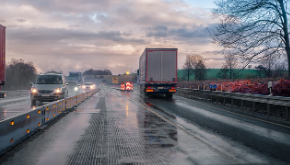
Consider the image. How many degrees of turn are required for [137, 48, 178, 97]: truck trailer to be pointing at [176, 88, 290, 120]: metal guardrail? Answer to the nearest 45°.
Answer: approximately 135° to its right

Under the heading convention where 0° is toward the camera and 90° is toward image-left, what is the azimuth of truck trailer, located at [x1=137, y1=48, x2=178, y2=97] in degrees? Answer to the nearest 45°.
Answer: approximately 180°

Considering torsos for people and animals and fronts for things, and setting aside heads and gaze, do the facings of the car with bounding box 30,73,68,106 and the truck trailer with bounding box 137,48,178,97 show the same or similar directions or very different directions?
very different directions

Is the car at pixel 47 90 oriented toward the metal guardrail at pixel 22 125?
yes

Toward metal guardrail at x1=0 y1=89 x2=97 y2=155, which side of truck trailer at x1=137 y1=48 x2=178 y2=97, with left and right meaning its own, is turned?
back

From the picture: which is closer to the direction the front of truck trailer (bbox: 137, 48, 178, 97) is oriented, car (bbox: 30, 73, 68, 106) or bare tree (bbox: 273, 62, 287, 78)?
the bare tree

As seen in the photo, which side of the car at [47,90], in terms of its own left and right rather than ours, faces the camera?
front

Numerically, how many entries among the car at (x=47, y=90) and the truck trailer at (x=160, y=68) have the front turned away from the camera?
1

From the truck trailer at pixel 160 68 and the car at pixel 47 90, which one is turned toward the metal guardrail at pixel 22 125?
the car

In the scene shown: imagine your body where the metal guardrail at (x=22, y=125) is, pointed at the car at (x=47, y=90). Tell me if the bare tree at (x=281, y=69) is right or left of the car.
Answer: right

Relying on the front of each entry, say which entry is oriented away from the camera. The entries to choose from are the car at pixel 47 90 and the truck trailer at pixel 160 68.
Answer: the truck trailer

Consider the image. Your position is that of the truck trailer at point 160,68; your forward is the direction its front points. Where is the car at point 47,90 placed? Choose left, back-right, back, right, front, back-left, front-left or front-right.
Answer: back-left
